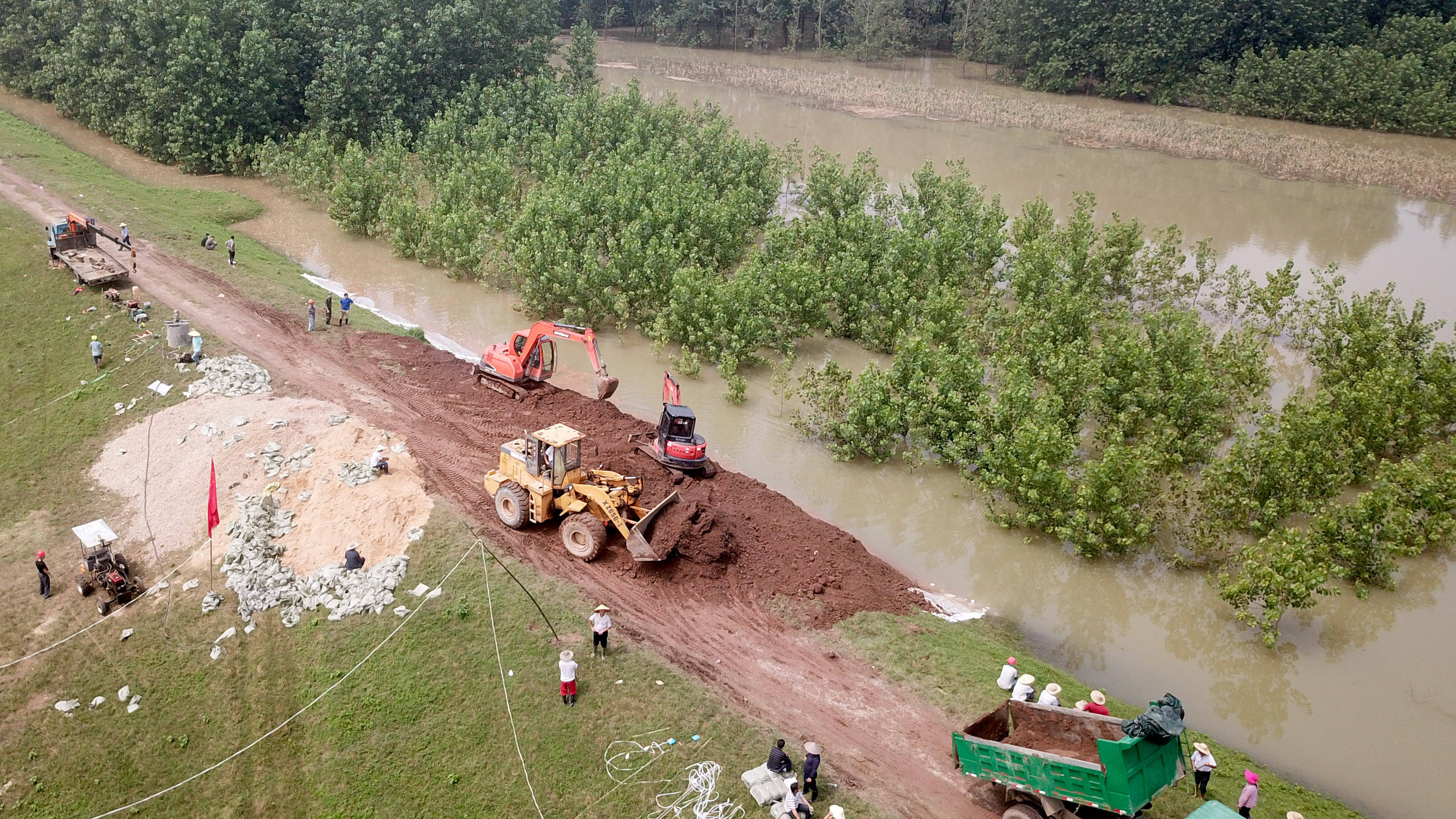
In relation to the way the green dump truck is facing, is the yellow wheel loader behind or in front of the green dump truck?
behind

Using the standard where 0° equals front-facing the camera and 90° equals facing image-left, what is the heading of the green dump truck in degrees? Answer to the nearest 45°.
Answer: approximately 315°

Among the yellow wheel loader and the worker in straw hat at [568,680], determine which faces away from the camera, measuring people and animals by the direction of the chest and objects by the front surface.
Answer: the worker in straw hat

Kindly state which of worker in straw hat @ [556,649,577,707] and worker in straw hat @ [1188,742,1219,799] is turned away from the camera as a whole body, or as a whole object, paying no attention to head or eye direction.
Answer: worker in straw hat @ [556,649,577,707]

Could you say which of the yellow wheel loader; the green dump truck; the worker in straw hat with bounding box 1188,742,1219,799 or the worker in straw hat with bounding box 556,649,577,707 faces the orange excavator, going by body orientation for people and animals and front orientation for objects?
the worker in straw hat with bounding box 556,649,577,707

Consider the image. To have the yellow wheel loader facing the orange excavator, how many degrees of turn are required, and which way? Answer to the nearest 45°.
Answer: approximately 135° to its left

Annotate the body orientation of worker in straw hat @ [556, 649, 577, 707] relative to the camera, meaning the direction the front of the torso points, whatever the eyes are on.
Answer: away from the camera
